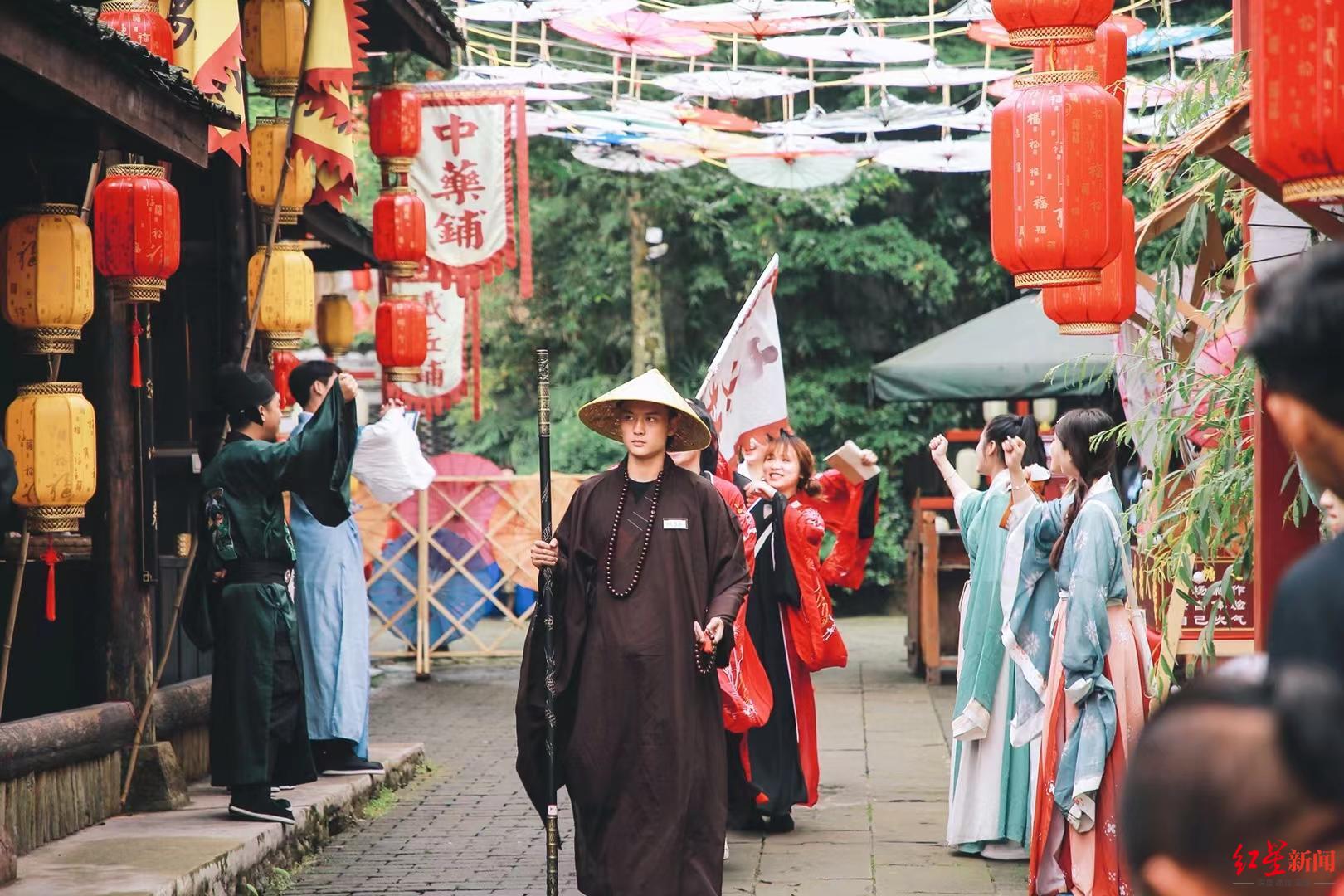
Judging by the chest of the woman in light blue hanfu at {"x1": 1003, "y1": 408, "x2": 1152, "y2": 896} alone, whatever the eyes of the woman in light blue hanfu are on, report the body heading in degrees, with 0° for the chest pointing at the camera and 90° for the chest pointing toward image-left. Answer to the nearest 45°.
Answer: approximately 90°

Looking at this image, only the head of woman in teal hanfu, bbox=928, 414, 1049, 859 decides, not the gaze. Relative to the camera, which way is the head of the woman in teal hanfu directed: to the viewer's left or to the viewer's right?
to the viewer's left

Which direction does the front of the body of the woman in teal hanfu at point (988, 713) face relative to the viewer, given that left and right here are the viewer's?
facing to the left of the viewer

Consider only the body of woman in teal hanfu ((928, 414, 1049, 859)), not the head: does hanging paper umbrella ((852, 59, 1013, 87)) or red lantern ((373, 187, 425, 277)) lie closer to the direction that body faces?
the red lantern

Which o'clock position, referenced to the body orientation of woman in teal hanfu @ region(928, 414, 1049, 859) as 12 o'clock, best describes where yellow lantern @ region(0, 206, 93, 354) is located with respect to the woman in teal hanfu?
The yellow lantern is roughly at 11 o'clock from the woman in teal hanfu.

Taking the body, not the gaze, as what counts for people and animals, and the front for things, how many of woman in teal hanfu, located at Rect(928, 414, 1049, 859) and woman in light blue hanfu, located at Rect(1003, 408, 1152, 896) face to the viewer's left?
2

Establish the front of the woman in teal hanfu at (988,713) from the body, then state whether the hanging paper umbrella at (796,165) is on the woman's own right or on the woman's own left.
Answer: on the woman's own right
